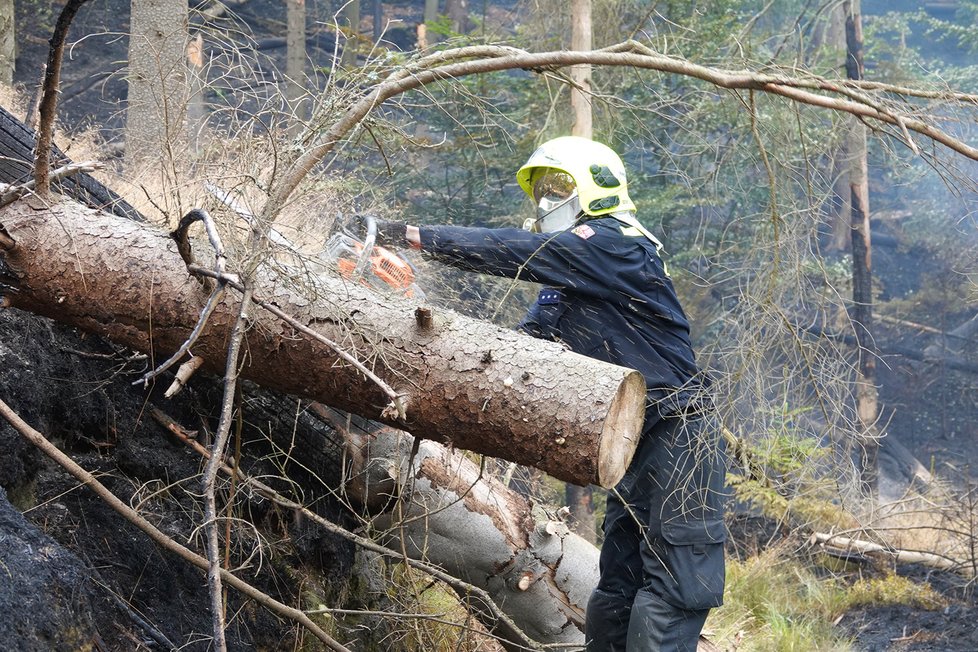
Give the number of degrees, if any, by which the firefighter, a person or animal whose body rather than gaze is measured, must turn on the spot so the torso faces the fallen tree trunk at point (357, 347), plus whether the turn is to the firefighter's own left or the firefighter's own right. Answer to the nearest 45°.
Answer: approximately 45° to the firefighter's own left

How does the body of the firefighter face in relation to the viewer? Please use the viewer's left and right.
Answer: facing to the left of the viewer

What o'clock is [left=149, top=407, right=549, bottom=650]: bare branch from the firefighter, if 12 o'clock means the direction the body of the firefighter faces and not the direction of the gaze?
The bare branch is roughly at 11 o'clock from the firefighter.

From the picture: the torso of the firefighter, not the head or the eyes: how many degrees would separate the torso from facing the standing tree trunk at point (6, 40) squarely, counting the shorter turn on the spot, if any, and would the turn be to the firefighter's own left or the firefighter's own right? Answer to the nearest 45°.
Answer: approximately 45° to the firefighter's own right
